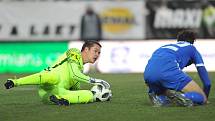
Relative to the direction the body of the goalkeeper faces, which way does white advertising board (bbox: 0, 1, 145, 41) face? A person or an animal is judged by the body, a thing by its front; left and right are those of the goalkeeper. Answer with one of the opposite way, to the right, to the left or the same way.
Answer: to the right

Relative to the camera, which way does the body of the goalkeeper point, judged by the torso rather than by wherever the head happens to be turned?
to the viewer's right

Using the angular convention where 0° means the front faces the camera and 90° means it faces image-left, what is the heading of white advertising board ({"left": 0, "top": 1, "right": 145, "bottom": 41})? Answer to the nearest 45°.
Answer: approximately 0°

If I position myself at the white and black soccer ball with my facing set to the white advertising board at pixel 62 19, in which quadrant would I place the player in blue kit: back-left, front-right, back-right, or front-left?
back-right

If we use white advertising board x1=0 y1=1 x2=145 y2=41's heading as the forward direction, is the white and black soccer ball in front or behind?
in front

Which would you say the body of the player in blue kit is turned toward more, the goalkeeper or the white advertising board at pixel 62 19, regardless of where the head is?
the white advertising board

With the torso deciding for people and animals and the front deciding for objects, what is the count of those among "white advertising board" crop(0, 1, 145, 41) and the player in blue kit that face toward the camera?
1
